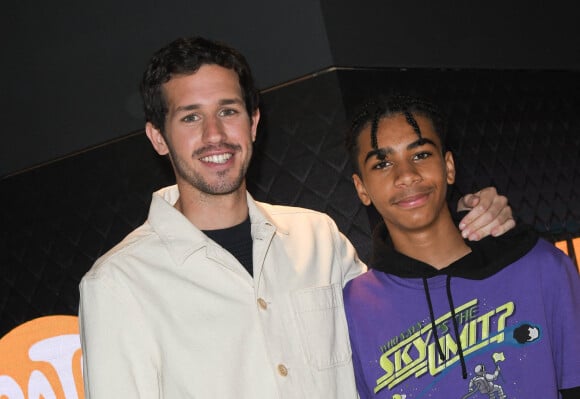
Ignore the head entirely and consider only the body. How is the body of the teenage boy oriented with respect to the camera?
toward the camera
